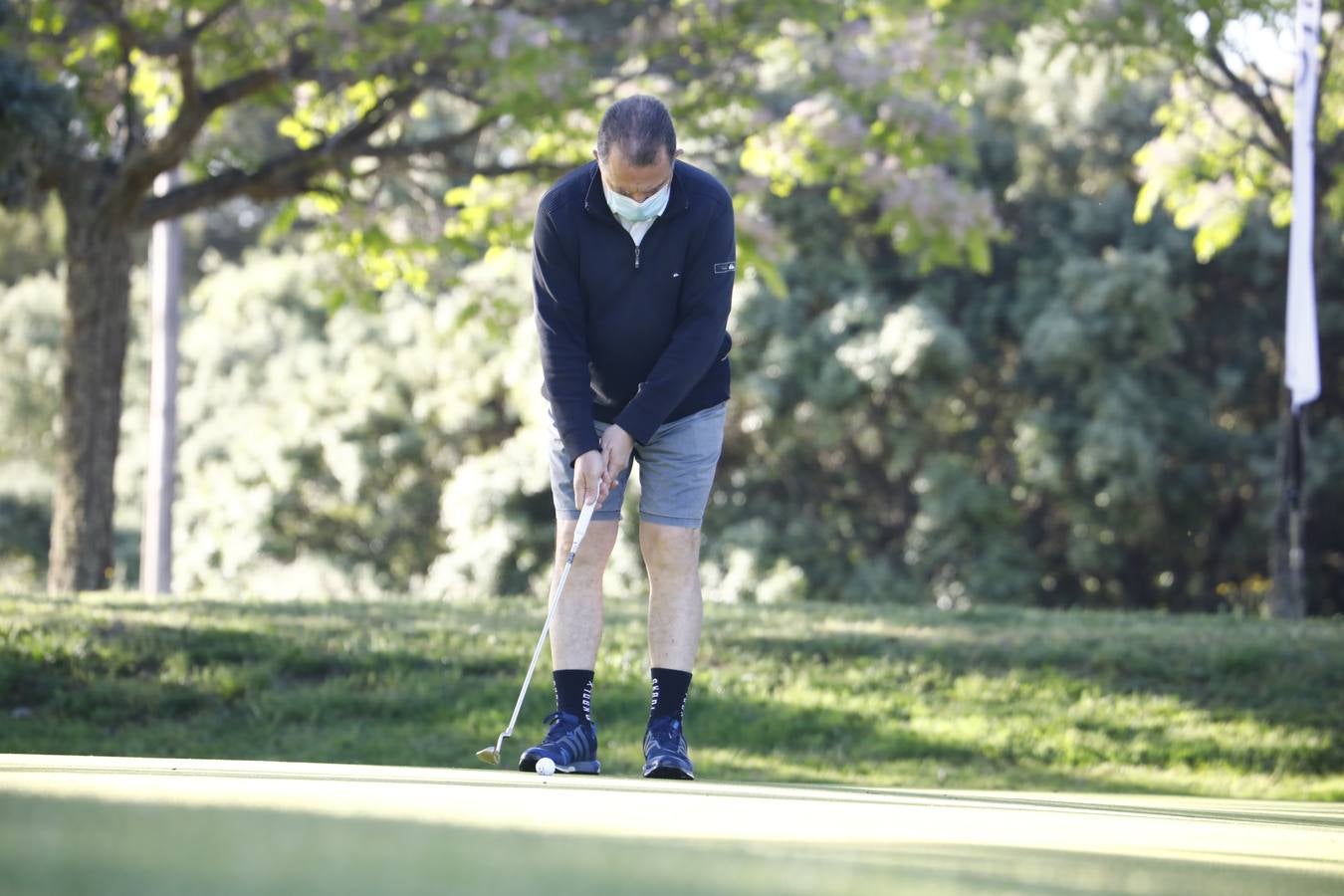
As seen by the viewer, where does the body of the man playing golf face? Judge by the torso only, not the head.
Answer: toward the camera

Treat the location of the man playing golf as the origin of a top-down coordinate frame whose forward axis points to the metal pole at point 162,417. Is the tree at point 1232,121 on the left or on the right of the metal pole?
right

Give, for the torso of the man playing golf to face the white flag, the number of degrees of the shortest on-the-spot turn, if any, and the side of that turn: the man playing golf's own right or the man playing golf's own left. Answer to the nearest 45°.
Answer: approximately 135° to the man playing golf's own left

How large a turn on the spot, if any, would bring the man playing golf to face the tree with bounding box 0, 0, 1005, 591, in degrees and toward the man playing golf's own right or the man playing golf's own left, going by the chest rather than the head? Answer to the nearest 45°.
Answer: approximately 180°

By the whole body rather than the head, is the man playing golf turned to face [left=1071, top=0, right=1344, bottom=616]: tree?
no

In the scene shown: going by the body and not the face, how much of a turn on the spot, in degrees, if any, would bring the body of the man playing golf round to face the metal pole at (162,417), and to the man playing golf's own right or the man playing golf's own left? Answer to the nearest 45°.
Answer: approximately 180°

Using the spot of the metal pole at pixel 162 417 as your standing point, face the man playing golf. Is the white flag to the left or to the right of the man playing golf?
left

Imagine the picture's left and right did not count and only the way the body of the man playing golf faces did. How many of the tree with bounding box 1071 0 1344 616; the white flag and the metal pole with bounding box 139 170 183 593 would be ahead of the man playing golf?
0
